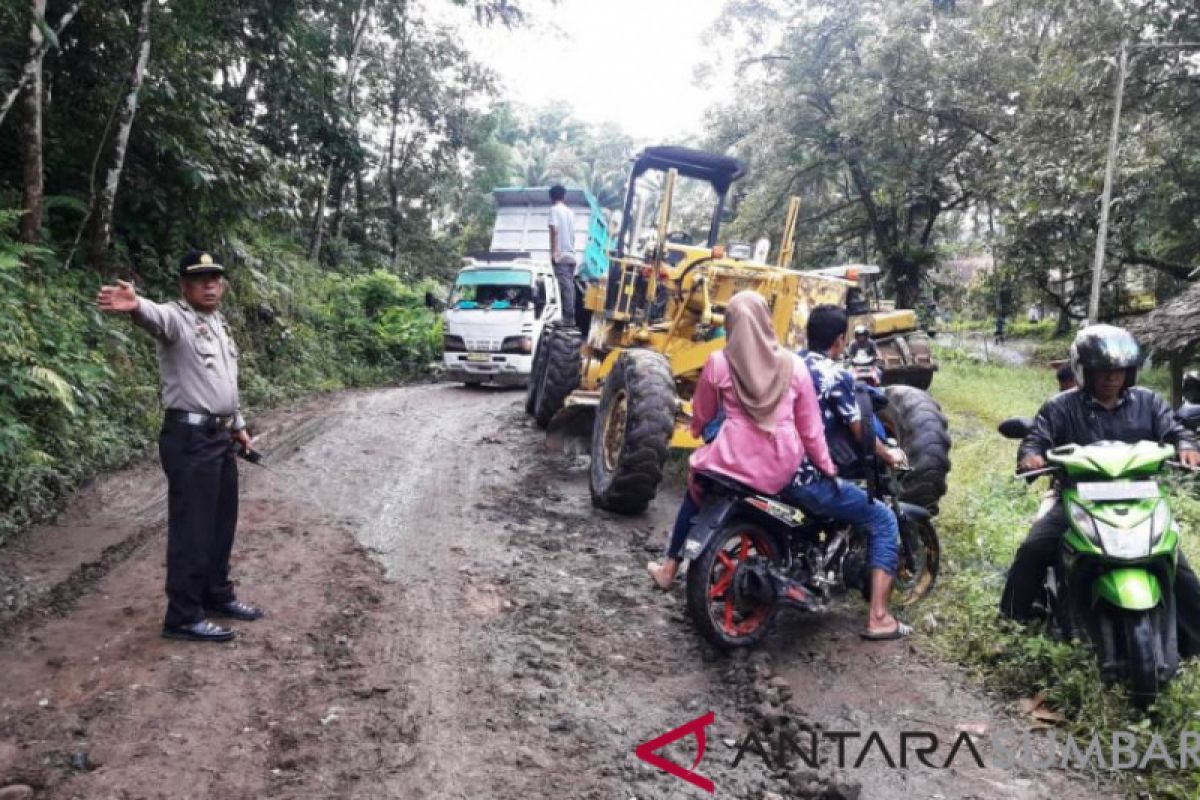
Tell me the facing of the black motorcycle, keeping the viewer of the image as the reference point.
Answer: facing away from the viewer and to the right of the viewer

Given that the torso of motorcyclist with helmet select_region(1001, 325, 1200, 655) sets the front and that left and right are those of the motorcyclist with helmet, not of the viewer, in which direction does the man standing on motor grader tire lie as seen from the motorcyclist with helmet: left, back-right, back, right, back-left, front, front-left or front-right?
back-right

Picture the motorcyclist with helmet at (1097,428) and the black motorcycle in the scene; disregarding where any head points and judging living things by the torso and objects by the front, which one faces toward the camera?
the motorcyclist with helmet

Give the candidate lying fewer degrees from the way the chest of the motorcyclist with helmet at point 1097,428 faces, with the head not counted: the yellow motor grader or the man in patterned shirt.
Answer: the man in patterned shirt

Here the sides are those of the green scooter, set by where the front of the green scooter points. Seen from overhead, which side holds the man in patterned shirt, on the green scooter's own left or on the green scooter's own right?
on the green scooter's own right

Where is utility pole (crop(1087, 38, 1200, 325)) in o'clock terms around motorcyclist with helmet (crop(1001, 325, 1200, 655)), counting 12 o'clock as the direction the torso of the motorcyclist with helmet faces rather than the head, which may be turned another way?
The utility pole is roughly at 6 o'clock from the motorcyclist with helmet.

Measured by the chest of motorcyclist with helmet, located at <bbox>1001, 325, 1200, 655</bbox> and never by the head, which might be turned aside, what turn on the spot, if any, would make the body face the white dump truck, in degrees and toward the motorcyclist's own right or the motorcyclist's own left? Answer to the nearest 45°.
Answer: approximately 135° to the motorcyclist's own right

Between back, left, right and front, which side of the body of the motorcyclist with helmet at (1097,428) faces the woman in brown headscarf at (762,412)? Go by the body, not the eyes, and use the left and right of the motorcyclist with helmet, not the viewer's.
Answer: right

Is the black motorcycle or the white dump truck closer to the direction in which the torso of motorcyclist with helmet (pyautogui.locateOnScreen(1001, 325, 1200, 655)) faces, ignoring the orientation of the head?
the black motorcycle

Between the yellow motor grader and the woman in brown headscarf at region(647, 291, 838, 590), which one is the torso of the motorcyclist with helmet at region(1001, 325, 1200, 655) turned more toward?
the woman in brown headscarf

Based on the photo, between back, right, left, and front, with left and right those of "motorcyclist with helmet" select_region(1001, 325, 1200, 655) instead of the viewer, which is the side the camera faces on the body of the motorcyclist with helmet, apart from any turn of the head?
front

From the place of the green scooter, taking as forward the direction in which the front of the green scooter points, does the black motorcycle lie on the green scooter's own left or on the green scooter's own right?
on the green scooter's own right

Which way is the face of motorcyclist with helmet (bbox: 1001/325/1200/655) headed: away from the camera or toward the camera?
toward the camera

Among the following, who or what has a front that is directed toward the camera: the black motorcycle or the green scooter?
the green scooter

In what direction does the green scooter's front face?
toward the camera

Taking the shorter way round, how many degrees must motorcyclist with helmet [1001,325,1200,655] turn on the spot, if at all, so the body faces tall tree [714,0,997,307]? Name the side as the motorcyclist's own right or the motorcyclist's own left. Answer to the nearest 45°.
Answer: approximately 180°
